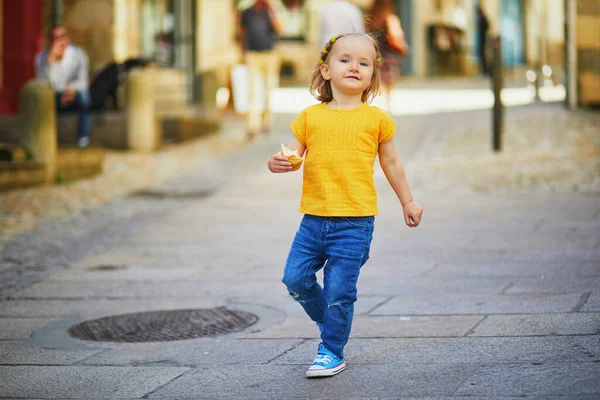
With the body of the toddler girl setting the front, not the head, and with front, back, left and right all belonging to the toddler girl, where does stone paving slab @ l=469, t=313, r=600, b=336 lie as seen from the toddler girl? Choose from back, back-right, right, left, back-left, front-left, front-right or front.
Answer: back-left

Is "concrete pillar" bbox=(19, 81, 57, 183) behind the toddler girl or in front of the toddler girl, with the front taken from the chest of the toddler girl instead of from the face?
behind

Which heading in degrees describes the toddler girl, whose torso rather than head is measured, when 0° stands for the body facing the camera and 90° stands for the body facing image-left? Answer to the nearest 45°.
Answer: approximately 0°

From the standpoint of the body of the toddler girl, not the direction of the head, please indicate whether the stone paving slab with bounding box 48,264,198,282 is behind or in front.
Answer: behind

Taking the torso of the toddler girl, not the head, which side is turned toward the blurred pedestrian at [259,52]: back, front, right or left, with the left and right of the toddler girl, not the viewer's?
back

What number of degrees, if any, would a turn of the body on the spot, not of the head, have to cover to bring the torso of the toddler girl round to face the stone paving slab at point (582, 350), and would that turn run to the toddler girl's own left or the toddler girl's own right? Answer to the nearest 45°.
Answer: approximately 90° to the toddler girl's own left

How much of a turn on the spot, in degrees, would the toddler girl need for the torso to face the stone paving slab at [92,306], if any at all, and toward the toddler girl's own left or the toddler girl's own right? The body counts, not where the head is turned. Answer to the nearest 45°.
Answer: approximately 135° to the toddler girl's own right

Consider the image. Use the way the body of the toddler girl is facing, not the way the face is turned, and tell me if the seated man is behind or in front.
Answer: behind

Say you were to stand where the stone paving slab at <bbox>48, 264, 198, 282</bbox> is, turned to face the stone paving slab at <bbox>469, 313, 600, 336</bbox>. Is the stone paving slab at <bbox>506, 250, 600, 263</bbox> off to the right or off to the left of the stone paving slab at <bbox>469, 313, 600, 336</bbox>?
left
